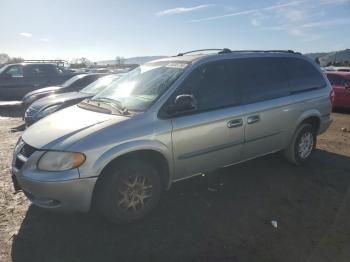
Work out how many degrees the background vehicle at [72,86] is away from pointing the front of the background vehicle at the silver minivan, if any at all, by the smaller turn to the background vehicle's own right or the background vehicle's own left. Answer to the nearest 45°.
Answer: approximately 45° to the background vehicle's own left

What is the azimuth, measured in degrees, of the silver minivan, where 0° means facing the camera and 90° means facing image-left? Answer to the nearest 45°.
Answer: approximately 45°

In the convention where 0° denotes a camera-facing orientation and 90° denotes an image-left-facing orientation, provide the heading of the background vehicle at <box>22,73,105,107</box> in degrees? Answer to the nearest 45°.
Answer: approximately 45°

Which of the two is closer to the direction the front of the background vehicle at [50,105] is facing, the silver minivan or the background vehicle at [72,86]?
the silver minivan

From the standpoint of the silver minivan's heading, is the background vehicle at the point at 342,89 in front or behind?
behind

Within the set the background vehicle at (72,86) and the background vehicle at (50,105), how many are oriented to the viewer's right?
0

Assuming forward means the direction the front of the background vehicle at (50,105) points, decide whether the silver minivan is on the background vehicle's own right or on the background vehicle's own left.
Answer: on the background vehicle's own left

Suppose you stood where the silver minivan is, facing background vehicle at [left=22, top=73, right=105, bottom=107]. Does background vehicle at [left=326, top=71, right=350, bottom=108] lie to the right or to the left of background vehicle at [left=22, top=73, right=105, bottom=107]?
right

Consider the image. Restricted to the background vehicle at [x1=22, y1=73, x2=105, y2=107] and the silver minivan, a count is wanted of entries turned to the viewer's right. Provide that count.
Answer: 0

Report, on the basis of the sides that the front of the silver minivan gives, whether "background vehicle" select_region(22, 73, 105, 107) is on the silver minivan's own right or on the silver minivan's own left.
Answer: on the silver minivan's own right

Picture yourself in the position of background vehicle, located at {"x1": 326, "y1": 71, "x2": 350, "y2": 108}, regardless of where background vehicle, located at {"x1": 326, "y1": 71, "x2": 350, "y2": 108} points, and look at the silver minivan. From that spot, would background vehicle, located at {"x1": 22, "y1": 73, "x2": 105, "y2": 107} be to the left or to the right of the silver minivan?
right

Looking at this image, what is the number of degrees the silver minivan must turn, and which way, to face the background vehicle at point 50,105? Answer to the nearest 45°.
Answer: approximately 90° to its right
